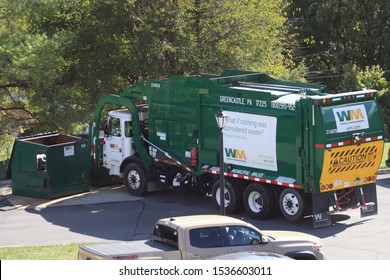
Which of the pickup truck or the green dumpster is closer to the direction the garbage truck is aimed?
the green dumpster

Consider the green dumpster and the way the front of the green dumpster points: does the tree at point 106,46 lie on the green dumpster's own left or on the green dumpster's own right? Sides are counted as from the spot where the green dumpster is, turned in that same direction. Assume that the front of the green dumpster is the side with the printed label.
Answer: on the green dumpster's own left

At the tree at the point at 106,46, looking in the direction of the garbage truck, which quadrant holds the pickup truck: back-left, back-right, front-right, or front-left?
front-right

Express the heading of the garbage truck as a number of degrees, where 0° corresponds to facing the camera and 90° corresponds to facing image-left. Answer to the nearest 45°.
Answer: approximately 135°

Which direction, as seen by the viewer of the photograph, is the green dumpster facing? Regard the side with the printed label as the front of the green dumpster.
facing the viewer and to the right of the viewer

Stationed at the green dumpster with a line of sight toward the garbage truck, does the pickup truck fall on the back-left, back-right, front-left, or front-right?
front-right

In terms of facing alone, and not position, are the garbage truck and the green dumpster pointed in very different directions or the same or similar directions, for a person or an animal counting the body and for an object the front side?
very different directions

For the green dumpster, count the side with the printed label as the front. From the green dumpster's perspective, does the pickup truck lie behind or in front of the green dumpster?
in front

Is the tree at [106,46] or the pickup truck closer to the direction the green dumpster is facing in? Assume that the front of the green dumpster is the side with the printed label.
the pickup truck

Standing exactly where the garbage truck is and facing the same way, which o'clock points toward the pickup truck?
The pickup truck is roughly at 8 o'clock from the garbage truck.
